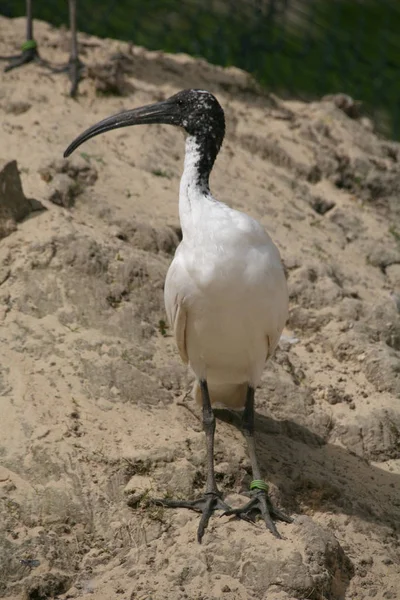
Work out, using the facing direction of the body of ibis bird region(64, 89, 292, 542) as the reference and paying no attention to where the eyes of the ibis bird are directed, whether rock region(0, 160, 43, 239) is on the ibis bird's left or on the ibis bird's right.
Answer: on the ibis bird's right

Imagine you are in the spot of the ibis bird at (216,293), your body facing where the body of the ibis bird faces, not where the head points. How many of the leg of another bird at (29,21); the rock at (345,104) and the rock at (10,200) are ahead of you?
0

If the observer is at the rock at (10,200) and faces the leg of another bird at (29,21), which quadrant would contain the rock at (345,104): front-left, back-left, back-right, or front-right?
front-right

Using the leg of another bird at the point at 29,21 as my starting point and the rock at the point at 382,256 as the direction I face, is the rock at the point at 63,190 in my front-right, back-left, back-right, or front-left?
front-right

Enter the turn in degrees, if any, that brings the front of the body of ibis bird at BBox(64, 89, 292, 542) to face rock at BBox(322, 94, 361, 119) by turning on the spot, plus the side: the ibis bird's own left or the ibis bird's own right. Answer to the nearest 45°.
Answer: approximately 180°

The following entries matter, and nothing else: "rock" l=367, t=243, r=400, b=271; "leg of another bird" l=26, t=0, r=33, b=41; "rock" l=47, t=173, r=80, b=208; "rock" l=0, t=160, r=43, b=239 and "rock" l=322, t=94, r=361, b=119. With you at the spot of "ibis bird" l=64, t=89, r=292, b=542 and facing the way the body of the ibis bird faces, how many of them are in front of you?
0

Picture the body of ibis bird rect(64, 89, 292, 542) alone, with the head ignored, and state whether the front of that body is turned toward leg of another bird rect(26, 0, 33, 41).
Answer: no

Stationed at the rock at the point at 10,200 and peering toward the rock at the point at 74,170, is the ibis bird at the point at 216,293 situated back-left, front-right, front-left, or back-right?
back-right

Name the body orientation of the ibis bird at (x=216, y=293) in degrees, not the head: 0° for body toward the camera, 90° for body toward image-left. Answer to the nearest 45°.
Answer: approximately 0°

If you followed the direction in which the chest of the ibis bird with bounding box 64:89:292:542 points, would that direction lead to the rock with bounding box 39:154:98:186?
no

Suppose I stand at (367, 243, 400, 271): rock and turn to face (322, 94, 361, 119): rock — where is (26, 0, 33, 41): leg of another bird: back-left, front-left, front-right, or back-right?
front-left

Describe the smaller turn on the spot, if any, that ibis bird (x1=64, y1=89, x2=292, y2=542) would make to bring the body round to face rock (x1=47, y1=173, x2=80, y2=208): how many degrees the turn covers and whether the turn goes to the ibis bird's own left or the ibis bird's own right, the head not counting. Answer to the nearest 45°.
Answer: approximately 135° to the ibis bird's own right

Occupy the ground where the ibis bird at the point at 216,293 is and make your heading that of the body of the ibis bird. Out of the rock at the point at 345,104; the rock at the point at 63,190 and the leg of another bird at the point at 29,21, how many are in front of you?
0

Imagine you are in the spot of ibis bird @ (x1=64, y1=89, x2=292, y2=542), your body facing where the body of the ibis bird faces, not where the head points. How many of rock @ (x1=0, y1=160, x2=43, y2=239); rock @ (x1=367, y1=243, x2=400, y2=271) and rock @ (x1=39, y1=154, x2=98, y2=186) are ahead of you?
0

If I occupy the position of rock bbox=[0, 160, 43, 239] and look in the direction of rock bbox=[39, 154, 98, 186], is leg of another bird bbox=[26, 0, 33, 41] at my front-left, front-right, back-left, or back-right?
front-left

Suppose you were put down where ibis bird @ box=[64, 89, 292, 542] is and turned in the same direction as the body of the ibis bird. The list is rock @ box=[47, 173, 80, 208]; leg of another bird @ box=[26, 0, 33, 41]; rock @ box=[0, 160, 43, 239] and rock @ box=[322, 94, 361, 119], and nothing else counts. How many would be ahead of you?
0

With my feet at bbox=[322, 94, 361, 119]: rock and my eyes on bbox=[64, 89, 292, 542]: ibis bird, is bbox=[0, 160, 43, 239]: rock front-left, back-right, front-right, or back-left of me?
front-right

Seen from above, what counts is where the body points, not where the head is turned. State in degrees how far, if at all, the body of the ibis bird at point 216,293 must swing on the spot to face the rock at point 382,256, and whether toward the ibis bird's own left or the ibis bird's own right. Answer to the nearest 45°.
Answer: approximately 135° to the ibis bird's own left

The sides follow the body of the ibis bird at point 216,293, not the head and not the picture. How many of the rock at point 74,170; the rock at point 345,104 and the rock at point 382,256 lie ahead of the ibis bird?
0

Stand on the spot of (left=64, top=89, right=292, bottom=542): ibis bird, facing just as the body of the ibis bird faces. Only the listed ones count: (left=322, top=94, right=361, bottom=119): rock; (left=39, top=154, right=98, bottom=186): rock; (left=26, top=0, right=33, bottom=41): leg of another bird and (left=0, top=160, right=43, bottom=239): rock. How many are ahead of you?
0
